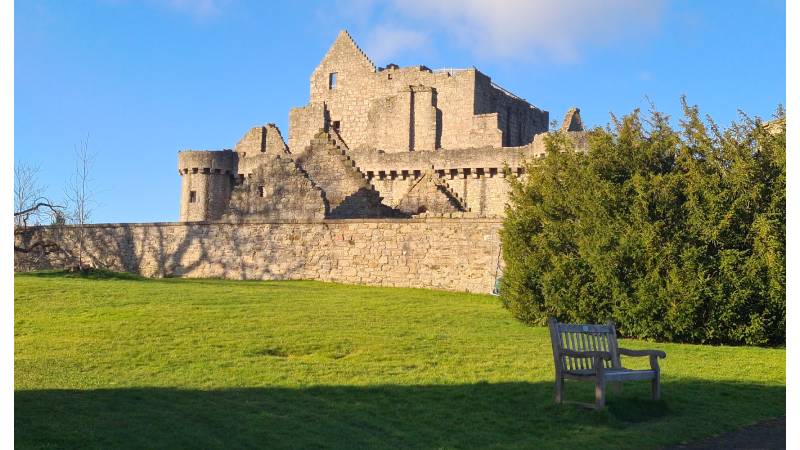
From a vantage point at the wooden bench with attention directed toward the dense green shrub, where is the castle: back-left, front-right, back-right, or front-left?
front-left

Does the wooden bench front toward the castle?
no

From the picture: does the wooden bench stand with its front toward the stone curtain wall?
no

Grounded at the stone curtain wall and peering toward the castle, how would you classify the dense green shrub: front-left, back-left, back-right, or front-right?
back-right
